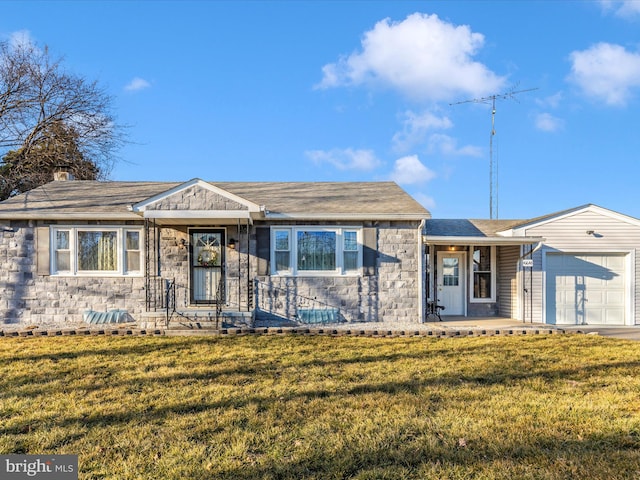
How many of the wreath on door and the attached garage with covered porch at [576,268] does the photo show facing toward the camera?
2

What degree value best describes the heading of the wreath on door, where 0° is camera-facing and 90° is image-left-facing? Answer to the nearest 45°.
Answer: approximately 0°

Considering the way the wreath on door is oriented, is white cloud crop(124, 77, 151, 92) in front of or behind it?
behind

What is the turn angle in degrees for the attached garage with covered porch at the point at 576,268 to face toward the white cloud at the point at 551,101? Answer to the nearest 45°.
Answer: approximately 180°
